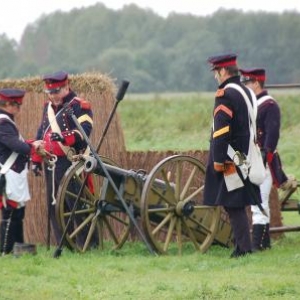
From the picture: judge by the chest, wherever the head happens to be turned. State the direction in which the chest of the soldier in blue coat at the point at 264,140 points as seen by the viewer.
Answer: to the viewer's left

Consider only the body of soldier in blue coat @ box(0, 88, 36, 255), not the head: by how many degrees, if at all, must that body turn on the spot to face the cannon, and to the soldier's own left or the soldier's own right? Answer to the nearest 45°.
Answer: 0° — they already face it

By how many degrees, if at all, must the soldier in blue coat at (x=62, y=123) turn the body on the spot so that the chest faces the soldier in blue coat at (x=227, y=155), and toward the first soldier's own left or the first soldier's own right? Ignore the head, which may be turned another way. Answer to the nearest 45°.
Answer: approximately 90° to the first soldier's own left

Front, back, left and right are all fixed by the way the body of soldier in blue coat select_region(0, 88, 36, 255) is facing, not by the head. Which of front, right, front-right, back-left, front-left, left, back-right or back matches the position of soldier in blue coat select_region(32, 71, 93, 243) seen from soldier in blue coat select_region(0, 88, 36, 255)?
front

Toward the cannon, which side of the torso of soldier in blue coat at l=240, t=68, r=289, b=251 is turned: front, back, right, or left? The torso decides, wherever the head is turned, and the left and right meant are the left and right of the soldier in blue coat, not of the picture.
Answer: front

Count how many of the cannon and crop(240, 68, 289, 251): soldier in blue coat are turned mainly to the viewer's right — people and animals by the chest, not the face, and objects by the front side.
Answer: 0

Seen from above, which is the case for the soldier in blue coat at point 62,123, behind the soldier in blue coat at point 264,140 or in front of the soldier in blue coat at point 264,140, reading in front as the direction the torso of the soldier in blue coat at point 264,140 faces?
in front

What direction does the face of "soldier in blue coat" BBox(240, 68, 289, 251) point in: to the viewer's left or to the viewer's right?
to the viewer's left

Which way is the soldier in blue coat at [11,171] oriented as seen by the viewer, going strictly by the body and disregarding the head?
to the viewer's right
